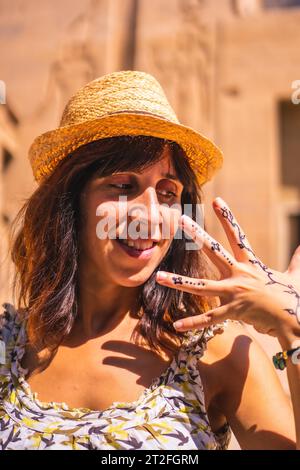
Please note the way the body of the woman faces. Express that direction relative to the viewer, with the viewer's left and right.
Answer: facing the viewer
